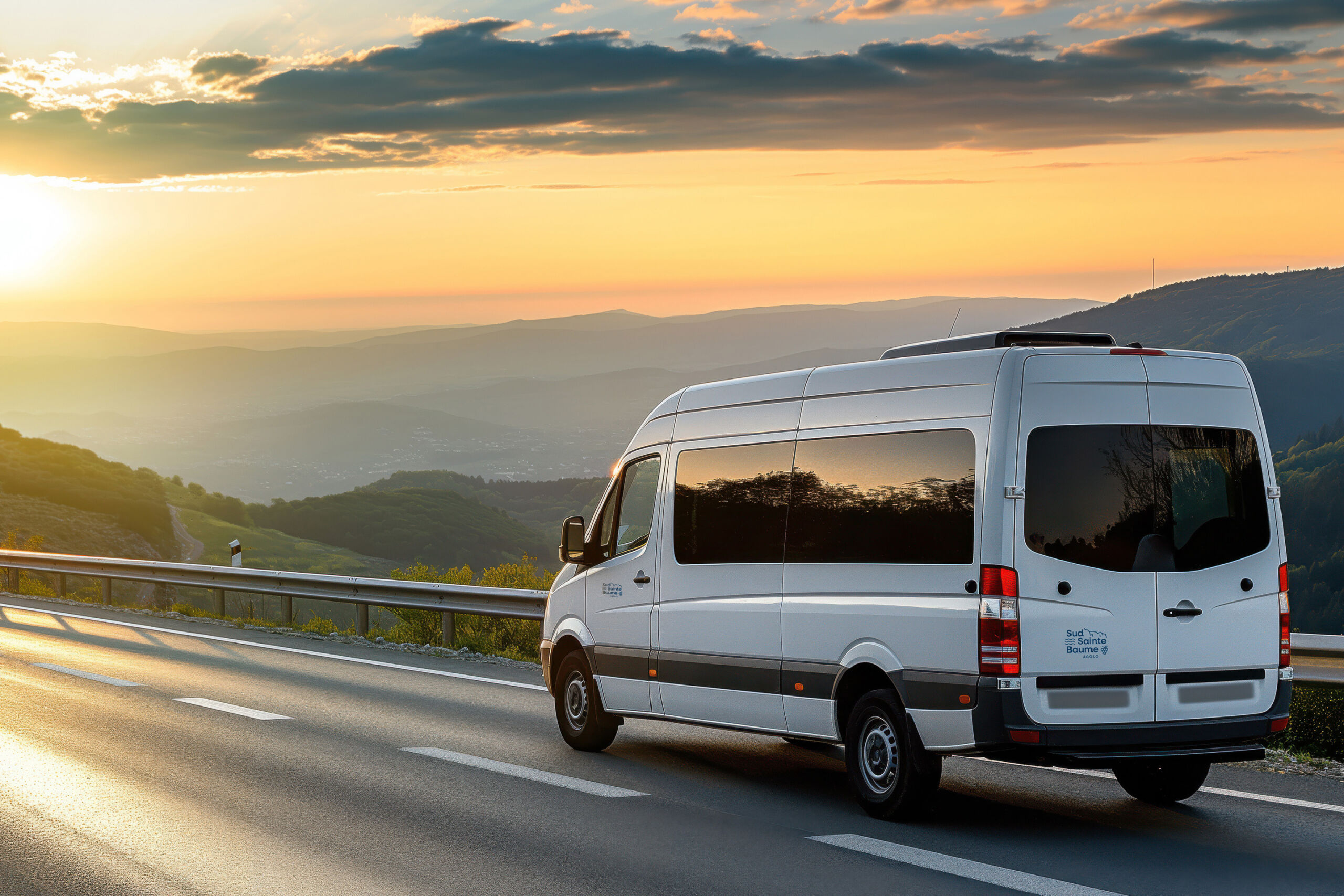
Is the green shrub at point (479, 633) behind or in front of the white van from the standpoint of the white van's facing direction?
in front

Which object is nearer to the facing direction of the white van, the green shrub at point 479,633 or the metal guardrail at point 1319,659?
the green shrub

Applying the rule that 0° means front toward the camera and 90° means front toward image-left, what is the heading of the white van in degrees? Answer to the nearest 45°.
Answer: approximately 135°

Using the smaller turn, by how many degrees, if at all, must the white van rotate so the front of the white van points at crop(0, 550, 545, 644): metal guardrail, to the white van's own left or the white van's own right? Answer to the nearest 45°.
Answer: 0° — it already faces it

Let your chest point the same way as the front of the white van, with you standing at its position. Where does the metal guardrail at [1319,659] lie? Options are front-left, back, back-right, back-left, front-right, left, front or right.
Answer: right
